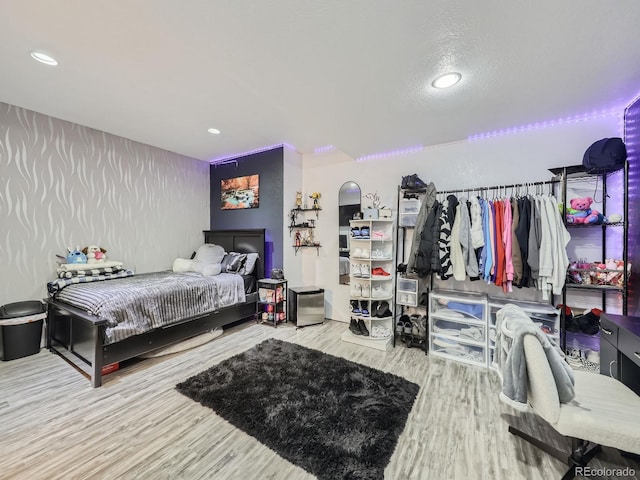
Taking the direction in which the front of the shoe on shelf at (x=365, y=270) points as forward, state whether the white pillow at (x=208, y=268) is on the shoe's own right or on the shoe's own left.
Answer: on the shoe's own right

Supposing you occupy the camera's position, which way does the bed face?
facing the viewer and to the left of the viewer

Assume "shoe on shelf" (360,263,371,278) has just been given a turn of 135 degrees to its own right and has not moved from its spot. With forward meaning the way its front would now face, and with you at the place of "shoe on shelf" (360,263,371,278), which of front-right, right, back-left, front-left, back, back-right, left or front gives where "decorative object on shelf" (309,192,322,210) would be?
front

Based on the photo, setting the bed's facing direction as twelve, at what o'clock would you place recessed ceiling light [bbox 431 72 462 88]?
The recessed ceiling light is roughly at 9 o'clock from the bed.

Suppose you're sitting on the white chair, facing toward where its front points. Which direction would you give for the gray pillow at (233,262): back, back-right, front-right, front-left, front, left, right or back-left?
back

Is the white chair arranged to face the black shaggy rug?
no

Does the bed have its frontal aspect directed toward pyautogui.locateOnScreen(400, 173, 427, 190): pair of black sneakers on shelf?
no

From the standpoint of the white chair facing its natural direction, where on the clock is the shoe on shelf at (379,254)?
The shoe on shelf is roughly at 7 o'clock from the white chair.

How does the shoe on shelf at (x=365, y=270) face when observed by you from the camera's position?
facing the viewer

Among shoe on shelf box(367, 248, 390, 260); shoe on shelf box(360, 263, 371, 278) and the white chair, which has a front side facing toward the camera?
shoe on shelf box(360, 263, 371, 278)

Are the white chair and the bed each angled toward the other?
no

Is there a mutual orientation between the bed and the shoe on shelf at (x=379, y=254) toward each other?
no

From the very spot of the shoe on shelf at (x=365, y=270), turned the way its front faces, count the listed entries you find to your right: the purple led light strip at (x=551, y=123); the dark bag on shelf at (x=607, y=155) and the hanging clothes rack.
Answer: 0

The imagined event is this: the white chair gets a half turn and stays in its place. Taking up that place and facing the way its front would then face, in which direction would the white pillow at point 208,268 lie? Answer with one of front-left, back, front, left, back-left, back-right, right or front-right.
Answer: front

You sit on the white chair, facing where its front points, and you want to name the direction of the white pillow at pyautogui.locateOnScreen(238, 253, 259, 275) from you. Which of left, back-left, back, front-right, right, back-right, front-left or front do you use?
back

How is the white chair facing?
to the viewer's right
